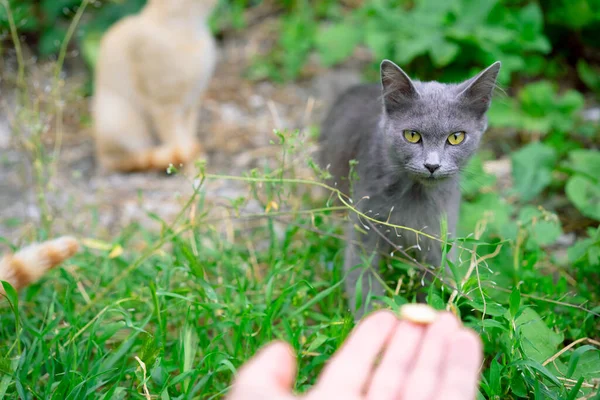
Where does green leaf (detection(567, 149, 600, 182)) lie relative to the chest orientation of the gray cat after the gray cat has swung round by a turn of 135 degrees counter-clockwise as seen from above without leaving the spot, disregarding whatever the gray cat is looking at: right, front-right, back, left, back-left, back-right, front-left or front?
front-right

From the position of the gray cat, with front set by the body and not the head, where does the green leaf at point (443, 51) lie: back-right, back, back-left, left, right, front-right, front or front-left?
back-left

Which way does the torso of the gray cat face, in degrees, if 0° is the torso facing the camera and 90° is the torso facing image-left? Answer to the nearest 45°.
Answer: approximately 315°

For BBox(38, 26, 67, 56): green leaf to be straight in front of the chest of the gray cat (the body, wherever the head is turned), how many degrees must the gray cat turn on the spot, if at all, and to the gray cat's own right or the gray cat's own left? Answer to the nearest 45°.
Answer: approximately 180°
